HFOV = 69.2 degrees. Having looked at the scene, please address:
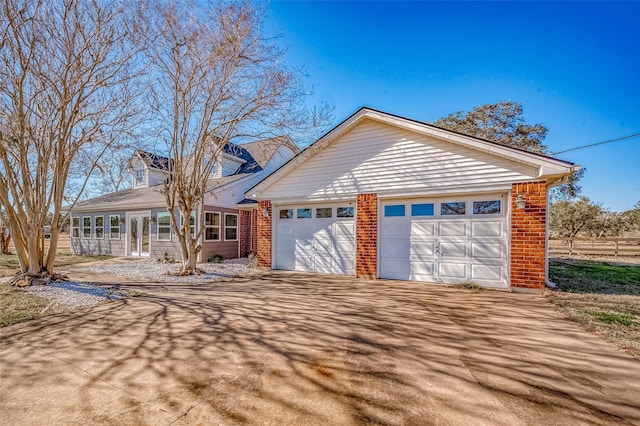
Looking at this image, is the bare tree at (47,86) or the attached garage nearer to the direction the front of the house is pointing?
the bare tree

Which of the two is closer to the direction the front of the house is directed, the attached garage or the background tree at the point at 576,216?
the attached garage

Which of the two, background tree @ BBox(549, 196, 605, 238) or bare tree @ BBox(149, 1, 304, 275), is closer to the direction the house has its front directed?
the bare tree

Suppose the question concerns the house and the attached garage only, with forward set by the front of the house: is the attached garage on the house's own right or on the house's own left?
on the house's own left

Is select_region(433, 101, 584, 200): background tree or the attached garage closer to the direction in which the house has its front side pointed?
the attached garage

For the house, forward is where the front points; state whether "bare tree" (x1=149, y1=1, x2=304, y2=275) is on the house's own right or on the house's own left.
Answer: on the house's own left

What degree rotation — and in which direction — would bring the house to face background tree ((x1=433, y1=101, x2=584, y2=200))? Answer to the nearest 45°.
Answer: approximately 135° to its left

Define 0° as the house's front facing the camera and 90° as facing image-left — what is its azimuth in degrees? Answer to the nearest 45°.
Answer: approximately 45°
